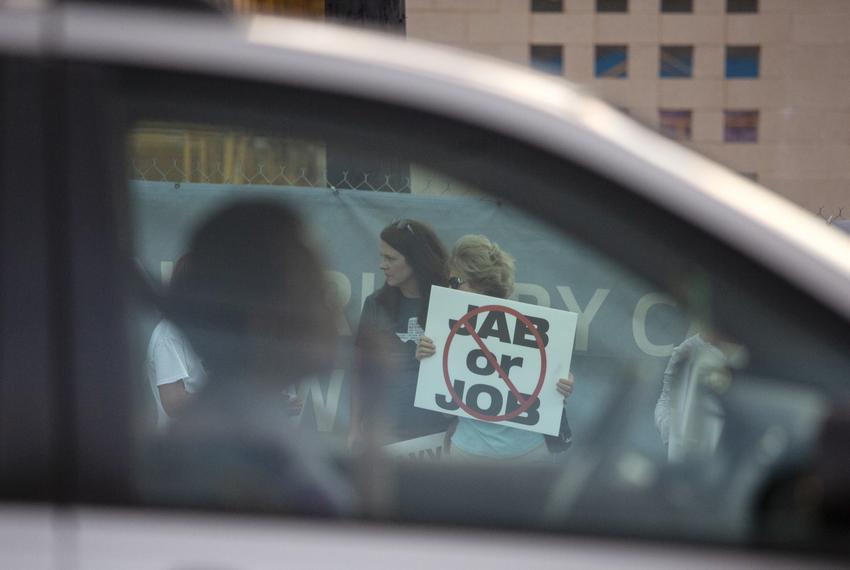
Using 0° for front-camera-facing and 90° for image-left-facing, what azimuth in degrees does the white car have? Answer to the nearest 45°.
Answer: approximately 270°
